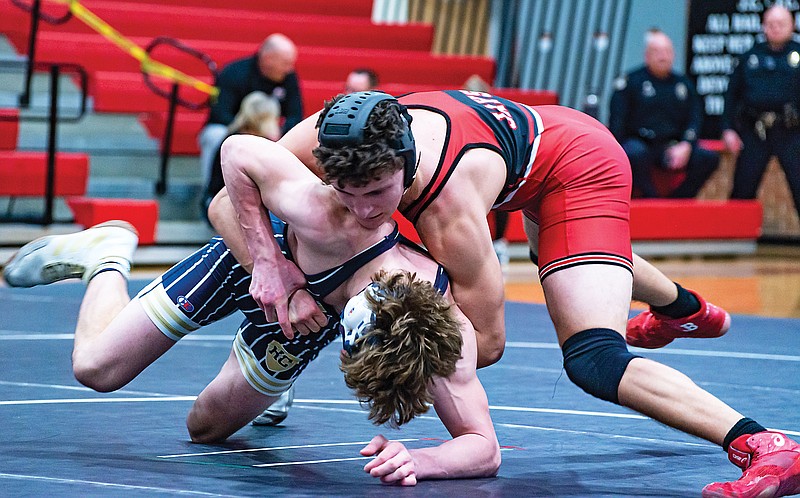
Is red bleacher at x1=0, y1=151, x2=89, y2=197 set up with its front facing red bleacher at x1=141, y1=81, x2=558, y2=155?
no

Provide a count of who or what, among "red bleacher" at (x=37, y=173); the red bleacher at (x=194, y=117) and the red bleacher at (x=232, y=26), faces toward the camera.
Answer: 3

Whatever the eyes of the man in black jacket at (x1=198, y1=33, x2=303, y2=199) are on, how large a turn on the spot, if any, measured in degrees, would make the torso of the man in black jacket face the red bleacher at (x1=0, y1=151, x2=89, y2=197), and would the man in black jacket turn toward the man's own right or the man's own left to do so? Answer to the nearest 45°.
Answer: approximately 135° to the man's own right

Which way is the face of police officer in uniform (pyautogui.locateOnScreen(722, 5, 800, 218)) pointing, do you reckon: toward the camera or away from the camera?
toward the camera

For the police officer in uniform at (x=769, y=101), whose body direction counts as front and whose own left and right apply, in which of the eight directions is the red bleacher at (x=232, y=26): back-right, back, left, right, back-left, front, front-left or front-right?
right

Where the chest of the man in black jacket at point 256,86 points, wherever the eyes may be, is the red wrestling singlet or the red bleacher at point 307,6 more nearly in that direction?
the red wrestling singlet

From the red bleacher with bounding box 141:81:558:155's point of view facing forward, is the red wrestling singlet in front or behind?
in front

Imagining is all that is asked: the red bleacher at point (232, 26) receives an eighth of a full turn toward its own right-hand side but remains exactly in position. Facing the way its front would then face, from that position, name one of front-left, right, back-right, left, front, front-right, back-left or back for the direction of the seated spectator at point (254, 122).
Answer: front-left

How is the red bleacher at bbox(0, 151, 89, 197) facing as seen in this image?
toward the camera

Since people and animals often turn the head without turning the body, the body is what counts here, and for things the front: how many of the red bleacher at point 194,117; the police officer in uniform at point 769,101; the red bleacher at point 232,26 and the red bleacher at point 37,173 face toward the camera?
4

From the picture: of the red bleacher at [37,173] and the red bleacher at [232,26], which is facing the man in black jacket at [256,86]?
the red bleacher at [232,26]

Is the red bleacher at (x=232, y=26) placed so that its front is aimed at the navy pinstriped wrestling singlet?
yes

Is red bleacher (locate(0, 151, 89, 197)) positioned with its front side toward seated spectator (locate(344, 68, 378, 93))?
no

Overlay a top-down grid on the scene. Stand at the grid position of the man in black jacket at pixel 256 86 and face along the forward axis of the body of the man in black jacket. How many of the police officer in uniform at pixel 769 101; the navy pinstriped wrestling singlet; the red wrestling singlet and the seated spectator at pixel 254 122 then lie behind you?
0

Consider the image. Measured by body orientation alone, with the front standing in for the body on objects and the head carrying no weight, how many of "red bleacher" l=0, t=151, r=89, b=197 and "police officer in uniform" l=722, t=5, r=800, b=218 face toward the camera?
2

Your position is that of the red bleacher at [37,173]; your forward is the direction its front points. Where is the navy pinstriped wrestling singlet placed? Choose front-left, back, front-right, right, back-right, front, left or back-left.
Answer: front

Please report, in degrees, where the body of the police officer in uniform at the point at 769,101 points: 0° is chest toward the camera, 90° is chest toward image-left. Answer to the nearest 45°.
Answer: approximately 0°
